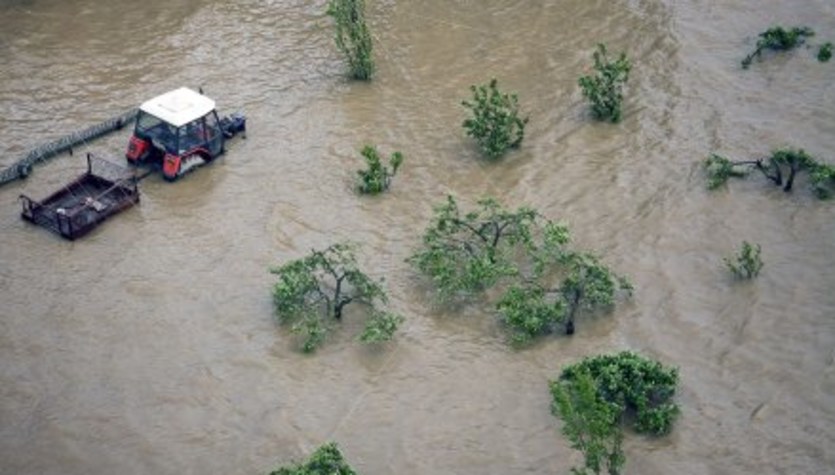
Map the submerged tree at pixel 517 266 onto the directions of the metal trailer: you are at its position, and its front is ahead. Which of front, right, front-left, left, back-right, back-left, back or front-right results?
right

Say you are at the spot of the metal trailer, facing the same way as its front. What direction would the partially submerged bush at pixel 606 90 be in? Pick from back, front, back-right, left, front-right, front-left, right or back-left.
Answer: front-right

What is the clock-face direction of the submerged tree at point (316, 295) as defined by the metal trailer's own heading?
The submerged tree is roughly at 3 o'clock from the metal trailer.

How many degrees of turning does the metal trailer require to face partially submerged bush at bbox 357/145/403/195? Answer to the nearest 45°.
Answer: approximately 45° to its right

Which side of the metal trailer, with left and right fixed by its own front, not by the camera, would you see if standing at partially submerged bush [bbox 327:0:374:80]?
front

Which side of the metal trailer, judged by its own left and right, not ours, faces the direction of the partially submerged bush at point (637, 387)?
right

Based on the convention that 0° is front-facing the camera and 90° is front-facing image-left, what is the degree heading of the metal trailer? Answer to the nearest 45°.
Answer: approximately 225°

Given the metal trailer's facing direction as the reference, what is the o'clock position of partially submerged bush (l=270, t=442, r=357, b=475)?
The partially submerged bush is roughly at 4 o'clock from the metal trailer.

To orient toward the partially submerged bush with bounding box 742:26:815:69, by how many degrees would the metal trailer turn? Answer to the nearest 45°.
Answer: approximately 45° to its right

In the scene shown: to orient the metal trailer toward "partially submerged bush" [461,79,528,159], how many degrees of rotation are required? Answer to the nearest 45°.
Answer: approximately 45° to its right

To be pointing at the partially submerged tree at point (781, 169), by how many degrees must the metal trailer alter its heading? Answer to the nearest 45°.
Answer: approximately 45° to its right
